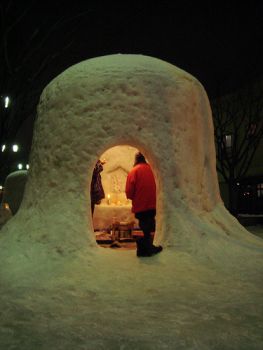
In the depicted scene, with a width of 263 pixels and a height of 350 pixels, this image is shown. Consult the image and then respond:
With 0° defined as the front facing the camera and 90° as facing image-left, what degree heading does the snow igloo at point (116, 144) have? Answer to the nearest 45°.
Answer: approximately 0°

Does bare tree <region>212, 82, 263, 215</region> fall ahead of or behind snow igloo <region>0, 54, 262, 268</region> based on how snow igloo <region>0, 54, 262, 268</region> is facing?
behind
